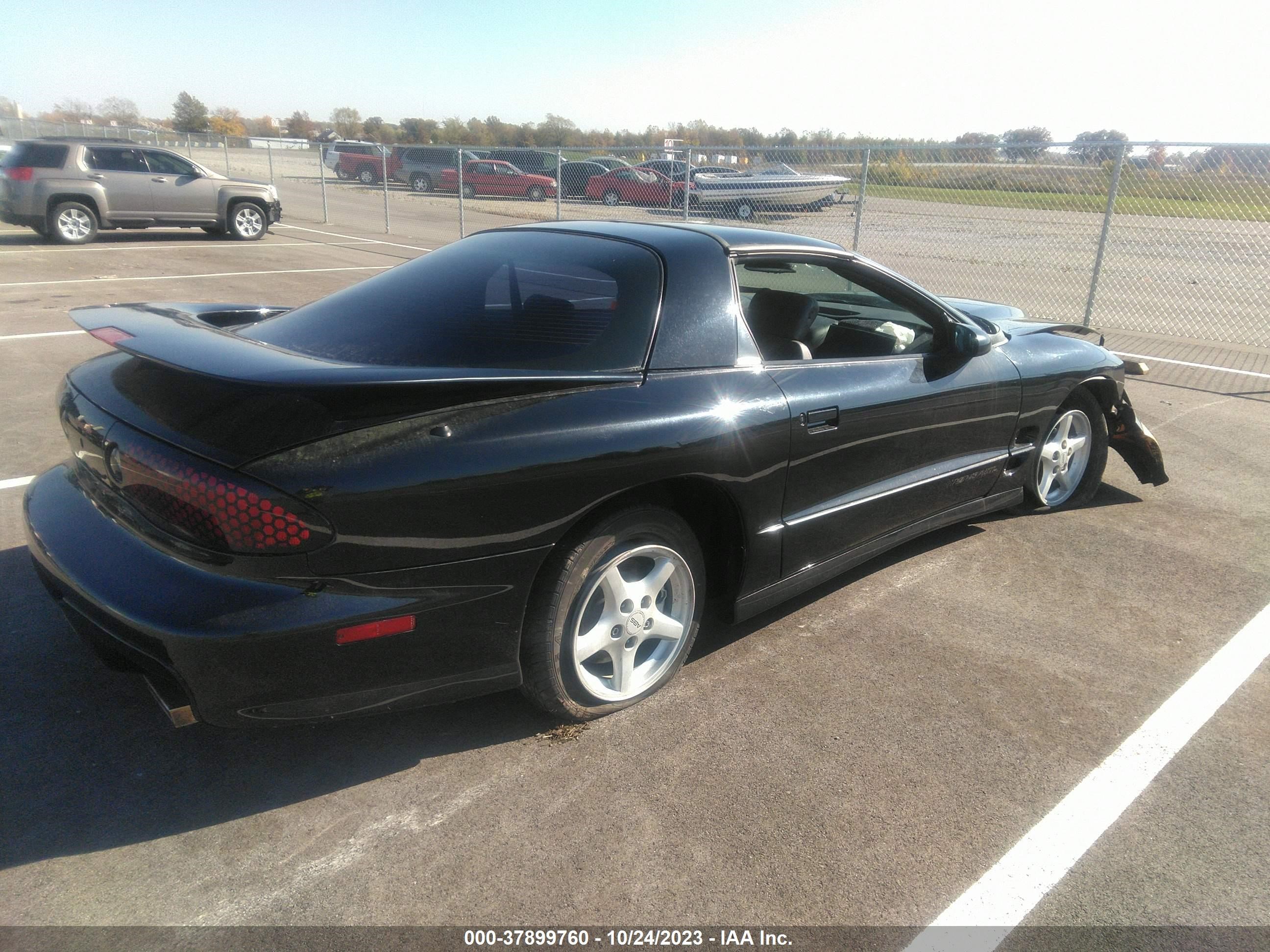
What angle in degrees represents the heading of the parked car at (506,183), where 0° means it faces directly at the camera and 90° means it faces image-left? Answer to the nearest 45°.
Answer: approximately 270°

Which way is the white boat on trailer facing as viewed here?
to the viewer's right

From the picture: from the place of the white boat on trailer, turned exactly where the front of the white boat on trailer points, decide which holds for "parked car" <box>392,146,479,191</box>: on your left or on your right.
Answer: on your left

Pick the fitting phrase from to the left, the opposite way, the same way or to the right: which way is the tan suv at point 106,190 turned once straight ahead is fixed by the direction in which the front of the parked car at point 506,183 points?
the same way

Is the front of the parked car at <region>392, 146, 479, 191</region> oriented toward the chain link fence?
no

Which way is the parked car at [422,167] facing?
to the viewer's right

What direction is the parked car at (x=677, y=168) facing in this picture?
to the viewer's right

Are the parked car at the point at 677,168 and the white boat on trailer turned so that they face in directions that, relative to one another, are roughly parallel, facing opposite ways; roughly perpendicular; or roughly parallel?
roughly parallel

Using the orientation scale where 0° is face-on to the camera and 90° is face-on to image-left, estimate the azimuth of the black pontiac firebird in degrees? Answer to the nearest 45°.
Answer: approximately 225°

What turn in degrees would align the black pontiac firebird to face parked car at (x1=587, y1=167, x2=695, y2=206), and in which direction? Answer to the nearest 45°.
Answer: approximately 45° to its left

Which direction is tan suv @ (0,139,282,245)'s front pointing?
to the viewer's right

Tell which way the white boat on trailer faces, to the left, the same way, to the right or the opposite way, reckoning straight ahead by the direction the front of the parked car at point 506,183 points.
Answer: the same way
